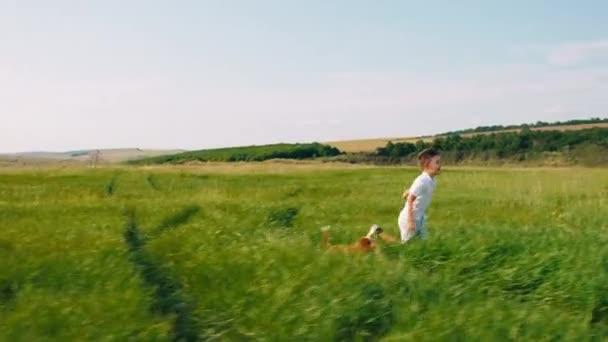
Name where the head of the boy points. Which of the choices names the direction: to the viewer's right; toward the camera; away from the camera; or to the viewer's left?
to the viewer's right

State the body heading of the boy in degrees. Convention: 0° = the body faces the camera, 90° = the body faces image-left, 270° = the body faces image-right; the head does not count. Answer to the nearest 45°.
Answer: approximately 270°
